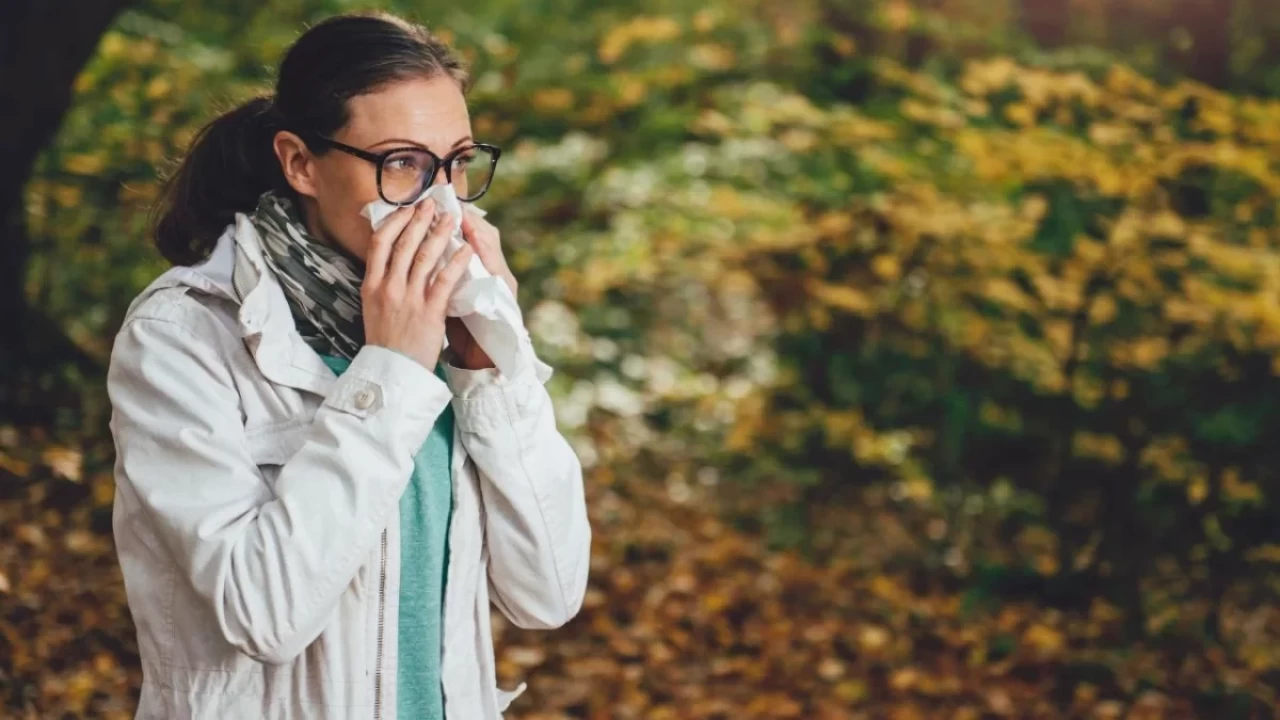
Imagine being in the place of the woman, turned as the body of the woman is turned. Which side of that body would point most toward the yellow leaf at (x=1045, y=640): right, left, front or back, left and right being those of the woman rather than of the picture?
left

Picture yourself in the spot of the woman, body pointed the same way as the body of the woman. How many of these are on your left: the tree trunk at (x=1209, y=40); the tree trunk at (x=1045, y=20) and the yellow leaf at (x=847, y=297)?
3

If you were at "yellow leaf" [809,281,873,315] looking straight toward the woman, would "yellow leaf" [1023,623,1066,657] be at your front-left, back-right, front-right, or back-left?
front-left

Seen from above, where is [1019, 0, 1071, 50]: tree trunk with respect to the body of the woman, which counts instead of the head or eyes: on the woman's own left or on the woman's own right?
on the woman's own left

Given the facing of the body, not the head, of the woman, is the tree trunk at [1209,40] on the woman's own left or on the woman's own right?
on the woman's own left

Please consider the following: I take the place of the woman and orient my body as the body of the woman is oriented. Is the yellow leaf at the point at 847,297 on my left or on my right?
on my left

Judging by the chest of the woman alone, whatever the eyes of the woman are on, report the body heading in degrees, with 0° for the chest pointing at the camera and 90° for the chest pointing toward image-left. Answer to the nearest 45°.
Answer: approximately 315°

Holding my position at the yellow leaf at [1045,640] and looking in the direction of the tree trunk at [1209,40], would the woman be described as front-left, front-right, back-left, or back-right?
back-left

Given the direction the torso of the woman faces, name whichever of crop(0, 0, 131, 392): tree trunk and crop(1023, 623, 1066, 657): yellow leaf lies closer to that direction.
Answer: the yellow leaf

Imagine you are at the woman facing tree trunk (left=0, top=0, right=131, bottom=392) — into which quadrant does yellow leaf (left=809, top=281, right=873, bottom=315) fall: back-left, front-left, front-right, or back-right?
front-right

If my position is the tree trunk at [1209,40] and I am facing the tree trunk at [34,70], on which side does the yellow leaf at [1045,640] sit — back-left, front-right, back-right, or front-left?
front-left

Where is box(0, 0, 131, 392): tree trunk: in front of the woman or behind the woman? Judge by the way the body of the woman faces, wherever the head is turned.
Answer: behind
